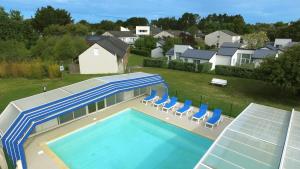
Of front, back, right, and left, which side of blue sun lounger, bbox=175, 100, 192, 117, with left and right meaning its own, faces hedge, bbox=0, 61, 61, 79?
right

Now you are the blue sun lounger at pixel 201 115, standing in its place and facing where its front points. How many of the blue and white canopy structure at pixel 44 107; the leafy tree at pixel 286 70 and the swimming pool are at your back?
1

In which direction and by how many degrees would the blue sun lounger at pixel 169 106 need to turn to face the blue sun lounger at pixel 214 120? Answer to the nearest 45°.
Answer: approximately 90° to its left

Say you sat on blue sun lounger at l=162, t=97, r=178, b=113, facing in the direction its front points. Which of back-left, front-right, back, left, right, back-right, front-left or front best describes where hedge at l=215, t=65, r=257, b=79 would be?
back

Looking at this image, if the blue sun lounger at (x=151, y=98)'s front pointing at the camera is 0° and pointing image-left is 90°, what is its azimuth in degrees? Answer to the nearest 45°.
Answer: approximately 45°

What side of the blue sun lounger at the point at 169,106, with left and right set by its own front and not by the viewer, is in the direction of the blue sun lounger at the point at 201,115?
left

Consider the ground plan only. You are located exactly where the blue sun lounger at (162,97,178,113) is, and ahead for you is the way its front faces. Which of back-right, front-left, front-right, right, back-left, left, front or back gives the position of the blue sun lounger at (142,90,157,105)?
right

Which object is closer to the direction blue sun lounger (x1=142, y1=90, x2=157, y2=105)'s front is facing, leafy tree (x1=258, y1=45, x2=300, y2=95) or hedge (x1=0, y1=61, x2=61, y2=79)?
the hedge

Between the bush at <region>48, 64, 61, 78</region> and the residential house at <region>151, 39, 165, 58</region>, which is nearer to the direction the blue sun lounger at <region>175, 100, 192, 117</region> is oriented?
the bush
